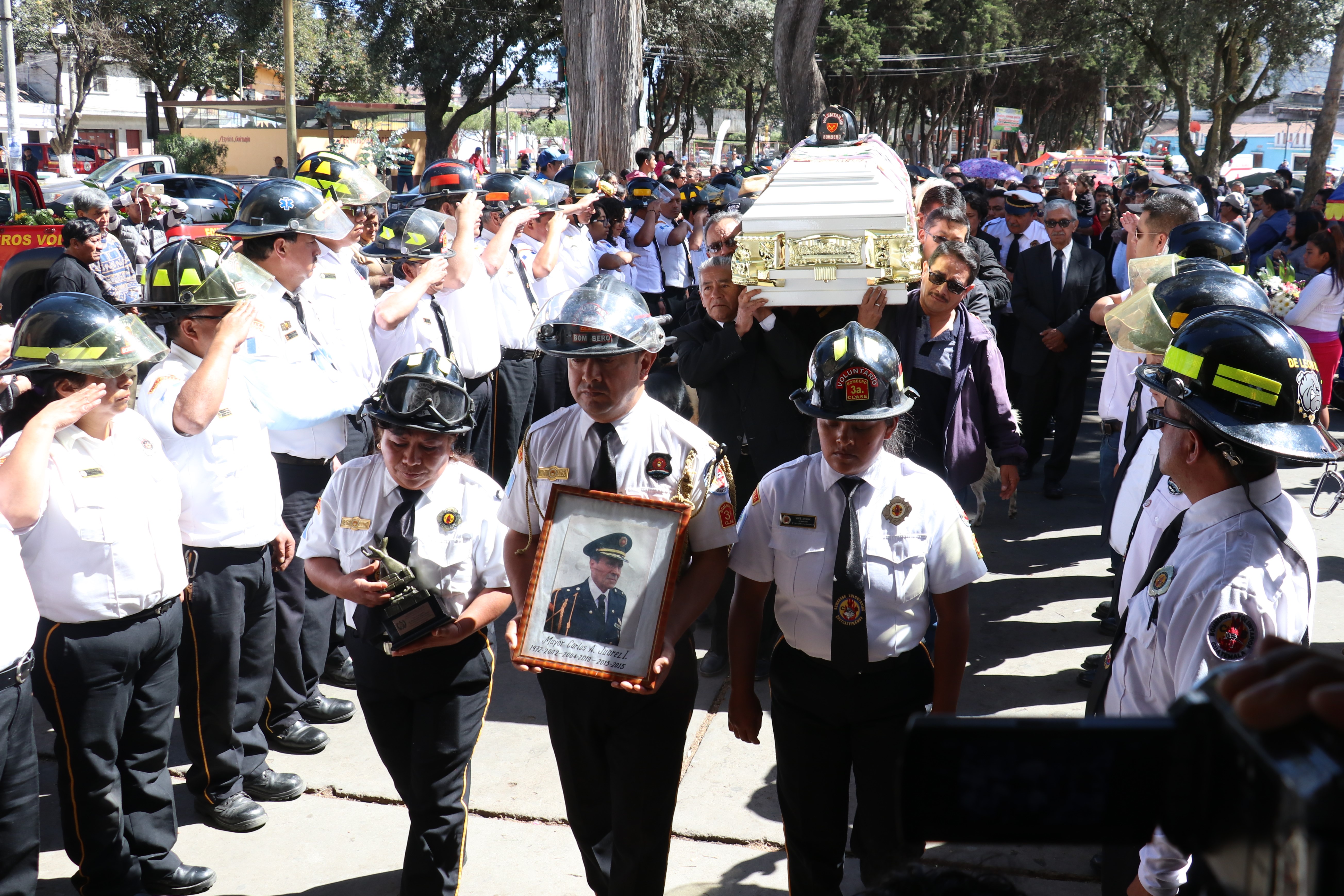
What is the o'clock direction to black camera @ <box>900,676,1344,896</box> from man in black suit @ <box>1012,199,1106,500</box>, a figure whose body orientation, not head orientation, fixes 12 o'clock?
The black camera is roughly at 12 o'clock from the man in black suit.

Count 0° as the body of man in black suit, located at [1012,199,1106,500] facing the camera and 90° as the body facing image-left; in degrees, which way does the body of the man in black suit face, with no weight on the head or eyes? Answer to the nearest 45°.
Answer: approximately 0°

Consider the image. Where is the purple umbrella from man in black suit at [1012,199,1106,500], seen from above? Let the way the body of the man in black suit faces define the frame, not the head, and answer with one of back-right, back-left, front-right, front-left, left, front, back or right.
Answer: back
